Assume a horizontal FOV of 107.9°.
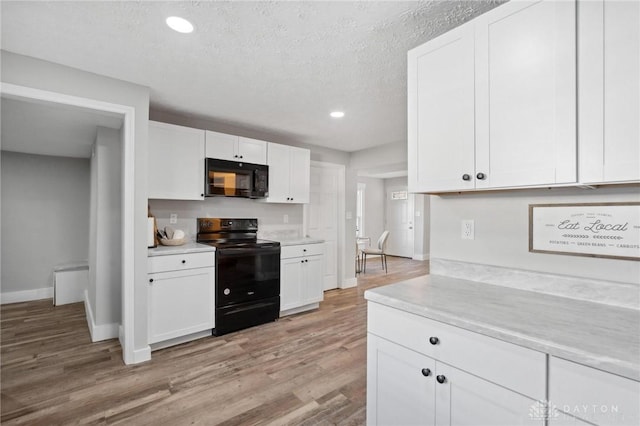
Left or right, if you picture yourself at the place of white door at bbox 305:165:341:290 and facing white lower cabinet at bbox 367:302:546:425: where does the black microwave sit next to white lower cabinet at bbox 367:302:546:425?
right

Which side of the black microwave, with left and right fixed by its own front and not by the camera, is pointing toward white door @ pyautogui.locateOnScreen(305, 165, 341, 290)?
left

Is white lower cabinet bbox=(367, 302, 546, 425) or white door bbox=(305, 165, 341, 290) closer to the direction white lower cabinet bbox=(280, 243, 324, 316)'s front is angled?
the white lower cabinet

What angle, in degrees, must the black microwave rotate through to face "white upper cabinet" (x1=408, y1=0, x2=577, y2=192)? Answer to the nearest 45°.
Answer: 0° — it already faces it

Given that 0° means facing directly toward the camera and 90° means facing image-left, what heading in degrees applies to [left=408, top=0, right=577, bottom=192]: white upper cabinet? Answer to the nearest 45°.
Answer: approximately 45°

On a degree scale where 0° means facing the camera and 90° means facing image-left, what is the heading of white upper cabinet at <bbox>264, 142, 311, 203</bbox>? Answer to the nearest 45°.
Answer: approximately 315°

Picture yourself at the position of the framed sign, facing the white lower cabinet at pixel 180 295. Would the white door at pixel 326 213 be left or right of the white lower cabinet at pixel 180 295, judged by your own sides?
right
